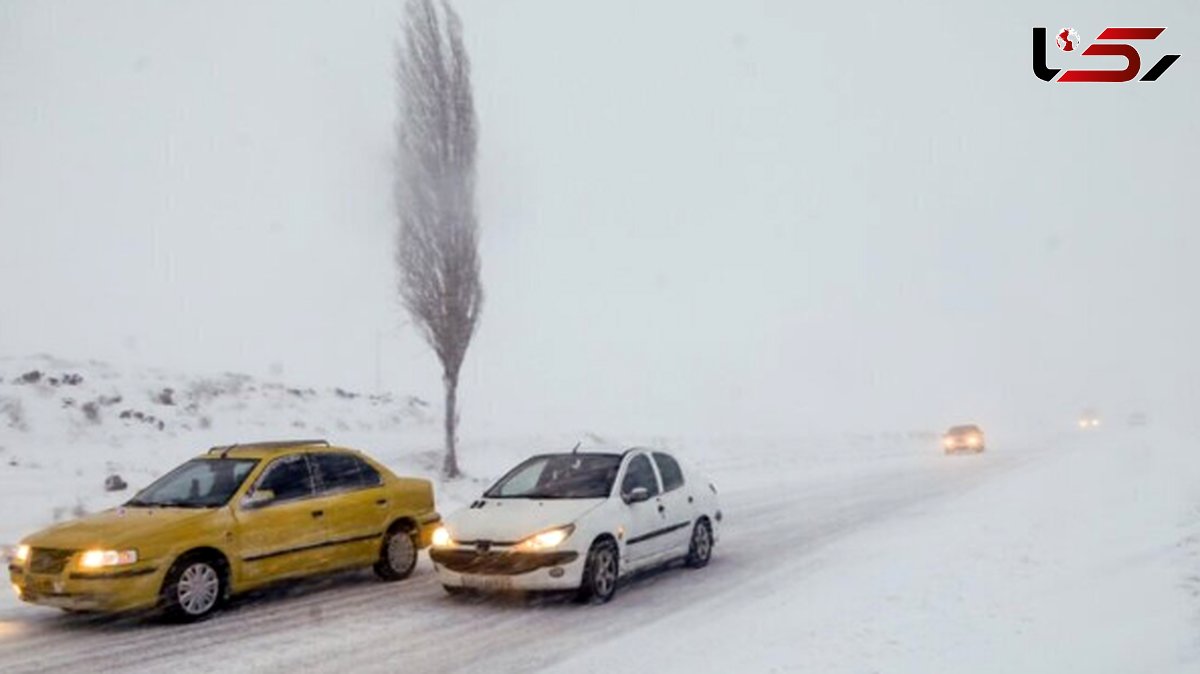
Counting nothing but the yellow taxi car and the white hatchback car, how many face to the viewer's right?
0

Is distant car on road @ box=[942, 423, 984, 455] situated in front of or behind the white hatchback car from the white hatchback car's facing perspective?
behind

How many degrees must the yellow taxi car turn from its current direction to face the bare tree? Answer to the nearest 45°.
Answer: approximately 135° to its right

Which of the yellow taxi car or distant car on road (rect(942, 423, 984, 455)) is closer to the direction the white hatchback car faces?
the yellow taxi car

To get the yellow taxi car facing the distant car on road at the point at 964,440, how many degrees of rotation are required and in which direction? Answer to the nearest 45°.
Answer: approximately 180°

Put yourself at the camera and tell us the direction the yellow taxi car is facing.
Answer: facing the viewer and to the left of the viewer

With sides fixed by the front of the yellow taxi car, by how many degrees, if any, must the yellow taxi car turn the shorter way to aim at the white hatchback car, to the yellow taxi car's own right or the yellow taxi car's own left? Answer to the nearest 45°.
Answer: approximately 135° to the yellow taxi car's own left

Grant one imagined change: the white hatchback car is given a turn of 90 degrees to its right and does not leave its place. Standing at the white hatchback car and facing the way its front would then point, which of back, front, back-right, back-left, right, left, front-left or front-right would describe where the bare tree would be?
front-right

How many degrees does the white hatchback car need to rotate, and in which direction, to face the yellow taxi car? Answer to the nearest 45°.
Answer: approximately 45° to its right
